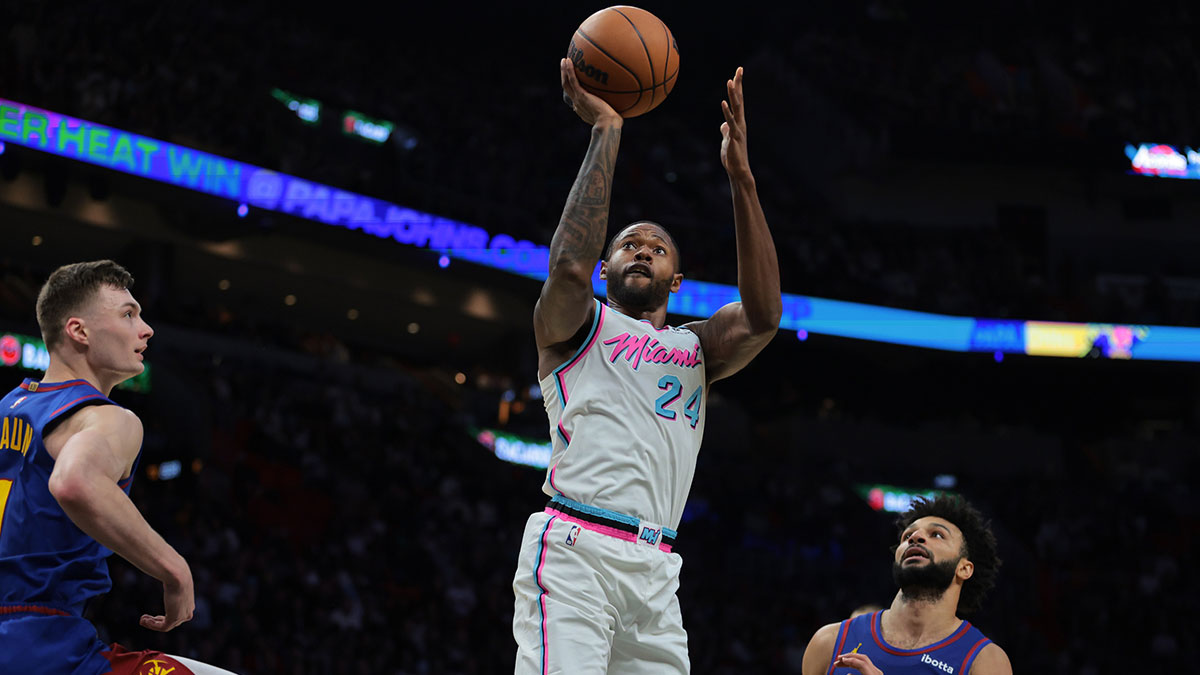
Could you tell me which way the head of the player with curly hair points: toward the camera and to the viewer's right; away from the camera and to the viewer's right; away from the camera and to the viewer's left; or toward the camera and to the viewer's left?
toward the camera and to the viewer's left

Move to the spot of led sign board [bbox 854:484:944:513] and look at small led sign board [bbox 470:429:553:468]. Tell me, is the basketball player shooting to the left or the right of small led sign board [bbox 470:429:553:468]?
left

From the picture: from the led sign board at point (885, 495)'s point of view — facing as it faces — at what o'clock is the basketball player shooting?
The basketball player shooting is roughly at 12 o'clock from the led sign board.

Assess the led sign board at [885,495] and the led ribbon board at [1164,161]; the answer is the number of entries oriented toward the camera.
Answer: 2

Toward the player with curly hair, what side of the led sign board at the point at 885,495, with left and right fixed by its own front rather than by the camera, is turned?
front

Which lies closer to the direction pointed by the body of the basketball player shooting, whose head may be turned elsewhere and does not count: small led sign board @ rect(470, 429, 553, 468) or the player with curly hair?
the player with curly hair

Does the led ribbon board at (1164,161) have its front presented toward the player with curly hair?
yes

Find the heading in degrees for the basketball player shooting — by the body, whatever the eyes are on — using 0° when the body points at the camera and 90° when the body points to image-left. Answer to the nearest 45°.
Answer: approximately 315°

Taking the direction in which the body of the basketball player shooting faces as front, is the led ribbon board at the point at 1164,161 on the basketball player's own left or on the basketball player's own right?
on the basketball player's own left
